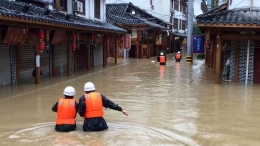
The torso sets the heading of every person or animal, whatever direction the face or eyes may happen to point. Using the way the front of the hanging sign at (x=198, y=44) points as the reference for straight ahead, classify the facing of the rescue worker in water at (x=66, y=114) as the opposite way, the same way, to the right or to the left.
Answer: the opposite way

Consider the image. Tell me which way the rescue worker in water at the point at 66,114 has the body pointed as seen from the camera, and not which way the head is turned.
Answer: away from the camera

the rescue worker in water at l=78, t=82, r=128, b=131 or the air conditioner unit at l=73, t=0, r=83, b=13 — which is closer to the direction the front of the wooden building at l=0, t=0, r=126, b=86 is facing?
the rescue worker in water

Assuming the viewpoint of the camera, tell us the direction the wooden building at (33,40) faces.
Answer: facing the viewer and to the right of the viewer

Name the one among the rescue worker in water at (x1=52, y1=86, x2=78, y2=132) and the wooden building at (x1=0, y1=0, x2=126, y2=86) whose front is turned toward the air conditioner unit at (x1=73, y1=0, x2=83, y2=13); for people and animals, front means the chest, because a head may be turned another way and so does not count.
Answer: the rescue worker in water

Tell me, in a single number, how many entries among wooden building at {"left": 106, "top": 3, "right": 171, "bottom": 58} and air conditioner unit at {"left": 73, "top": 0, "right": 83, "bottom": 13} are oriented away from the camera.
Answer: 0

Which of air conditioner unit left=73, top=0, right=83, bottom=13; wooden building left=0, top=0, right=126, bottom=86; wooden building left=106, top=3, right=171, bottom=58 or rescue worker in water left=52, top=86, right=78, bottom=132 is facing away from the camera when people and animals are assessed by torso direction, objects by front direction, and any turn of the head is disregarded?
the rescue worker in water

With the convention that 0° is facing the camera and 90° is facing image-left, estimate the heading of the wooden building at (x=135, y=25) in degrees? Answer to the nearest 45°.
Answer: approximately 315°

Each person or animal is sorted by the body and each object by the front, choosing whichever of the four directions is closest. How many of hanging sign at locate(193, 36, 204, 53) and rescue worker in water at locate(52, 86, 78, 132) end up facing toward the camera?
1

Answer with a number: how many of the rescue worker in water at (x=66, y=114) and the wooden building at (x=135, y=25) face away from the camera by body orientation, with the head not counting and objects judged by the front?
1

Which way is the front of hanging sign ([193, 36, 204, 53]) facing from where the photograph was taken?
facing the viewer

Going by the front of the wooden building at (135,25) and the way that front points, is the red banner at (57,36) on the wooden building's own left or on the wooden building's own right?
on the wooden building's own right

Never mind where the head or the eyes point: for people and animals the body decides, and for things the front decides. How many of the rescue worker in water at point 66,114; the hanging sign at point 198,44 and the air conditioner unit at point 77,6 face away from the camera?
1

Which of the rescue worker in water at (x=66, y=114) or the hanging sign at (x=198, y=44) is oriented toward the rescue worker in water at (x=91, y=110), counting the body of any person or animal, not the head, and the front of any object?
the hanging sign
